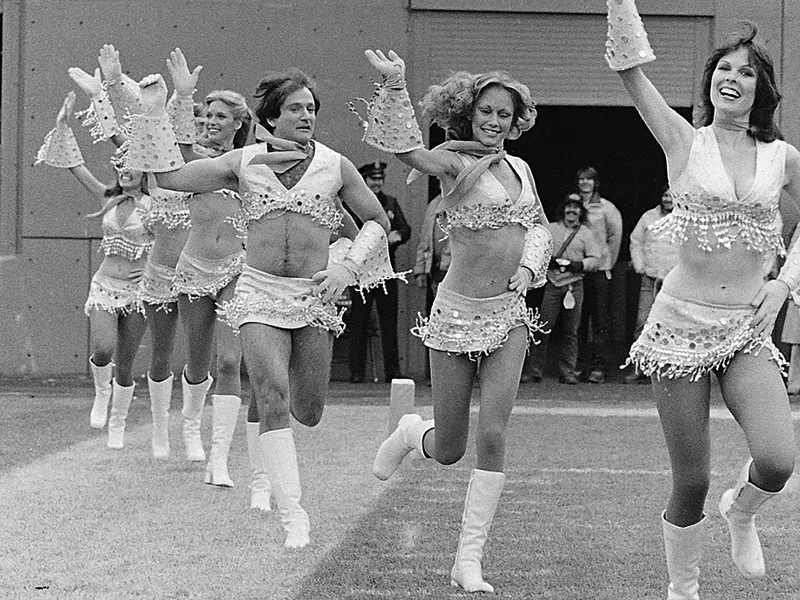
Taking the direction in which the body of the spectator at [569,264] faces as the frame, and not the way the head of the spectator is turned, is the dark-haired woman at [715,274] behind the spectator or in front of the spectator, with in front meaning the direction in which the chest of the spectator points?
in front

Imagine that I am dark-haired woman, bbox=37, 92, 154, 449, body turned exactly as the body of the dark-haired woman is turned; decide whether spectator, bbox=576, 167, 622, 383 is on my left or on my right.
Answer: on my left

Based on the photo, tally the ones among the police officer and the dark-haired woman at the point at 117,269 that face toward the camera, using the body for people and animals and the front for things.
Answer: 2

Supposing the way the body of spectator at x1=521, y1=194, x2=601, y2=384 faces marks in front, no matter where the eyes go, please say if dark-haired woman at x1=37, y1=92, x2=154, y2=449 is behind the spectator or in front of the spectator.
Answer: in front

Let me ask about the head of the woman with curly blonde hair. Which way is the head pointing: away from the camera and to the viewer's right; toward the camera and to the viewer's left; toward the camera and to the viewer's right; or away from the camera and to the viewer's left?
toward the camera and to the viewer's right

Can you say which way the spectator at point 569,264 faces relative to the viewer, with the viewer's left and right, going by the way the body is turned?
facing the viewer

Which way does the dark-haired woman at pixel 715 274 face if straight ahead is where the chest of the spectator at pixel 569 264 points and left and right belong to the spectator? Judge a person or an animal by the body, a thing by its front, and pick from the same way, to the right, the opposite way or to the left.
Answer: the same way

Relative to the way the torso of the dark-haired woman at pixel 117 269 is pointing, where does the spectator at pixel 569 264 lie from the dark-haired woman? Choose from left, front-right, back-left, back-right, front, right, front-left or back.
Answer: back-left

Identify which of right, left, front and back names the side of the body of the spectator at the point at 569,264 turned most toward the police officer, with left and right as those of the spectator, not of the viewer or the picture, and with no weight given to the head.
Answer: right

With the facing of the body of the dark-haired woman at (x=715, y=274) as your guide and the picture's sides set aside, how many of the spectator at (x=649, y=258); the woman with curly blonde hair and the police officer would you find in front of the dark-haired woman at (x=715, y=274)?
0

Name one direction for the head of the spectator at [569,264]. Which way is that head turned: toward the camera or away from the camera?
toward the camera

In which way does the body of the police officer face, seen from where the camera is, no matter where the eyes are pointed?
toward the camera

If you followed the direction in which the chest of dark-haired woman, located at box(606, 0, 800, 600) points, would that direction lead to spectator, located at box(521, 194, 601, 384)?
no

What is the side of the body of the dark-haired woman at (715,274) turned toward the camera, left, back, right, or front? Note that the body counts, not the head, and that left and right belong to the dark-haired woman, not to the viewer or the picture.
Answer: front

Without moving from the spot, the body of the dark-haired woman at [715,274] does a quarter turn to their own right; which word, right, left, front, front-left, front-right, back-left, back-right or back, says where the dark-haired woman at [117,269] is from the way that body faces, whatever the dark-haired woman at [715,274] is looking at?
front-right

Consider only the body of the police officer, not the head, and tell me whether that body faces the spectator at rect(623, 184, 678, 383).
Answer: no

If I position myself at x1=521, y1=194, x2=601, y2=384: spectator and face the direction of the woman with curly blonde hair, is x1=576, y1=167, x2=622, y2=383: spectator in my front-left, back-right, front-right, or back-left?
back-left

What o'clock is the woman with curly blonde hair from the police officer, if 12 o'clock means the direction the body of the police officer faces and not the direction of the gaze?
The woman with curly blonde hair is roughly at 12 o'clock from the police officer.

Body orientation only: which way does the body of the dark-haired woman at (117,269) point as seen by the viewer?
toward the camera

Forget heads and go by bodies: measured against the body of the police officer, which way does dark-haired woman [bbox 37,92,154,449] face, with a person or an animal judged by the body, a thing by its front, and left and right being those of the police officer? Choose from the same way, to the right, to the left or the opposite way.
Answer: the same way

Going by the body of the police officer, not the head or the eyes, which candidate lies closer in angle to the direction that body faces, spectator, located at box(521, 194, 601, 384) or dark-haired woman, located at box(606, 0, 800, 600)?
the dark-haired woman

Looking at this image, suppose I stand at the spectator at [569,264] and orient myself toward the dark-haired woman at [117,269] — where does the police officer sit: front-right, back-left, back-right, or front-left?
front-right
